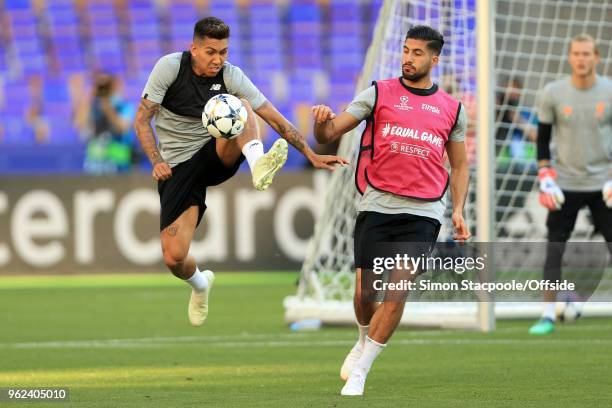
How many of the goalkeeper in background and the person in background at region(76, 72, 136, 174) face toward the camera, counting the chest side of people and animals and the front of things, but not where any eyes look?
2

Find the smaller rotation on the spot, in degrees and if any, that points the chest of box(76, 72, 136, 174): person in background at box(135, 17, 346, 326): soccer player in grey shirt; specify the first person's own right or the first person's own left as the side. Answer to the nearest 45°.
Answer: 0° — they already face them

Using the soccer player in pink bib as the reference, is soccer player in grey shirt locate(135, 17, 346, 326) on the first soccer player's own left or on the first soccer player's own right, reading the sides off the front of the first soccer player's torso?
on the first soccer player's own right

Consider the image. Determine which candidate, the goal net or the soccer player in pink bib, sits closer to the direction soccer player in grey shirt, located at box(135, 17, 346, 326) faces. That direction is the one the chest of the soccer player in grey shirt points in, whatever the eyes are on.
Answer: the soccer player in pink bib

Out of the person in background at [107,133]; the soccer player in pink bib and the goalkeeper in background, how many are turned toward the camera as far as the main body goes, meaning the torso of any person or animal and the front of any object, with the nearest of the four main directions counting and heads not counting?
3

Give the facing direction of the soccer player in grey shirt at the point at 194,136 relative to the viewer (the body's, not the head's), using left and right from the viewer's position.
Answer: facing the viewer and to the right of the viewer

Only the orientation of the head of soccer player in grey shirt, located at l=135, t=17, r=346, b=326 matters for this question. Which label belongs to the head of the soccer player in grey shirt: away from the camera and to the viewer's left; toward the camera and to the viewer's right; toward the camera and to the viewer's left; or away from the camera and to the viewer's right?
toward the camera and to the viewer's right

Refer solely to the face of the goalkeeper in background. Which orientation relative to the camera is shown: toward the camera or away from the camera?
toward the camera

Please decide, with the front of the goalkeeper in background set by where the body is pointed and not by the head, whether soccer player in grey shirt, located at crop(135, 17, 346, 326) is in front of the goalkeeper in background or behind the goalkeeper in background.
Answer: in front

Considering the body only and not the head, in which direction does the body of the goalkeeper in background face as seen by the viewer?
toward the camera

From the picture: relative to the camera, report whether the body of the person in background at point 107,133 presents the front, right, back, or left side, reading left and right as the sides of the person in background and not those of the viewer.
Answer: front

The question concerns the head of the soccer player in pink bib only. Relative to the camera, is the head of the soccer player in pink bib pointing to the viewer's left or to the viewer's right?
to the viewer's left

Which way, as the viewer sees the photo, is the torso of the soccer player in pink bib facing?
toward the camera
